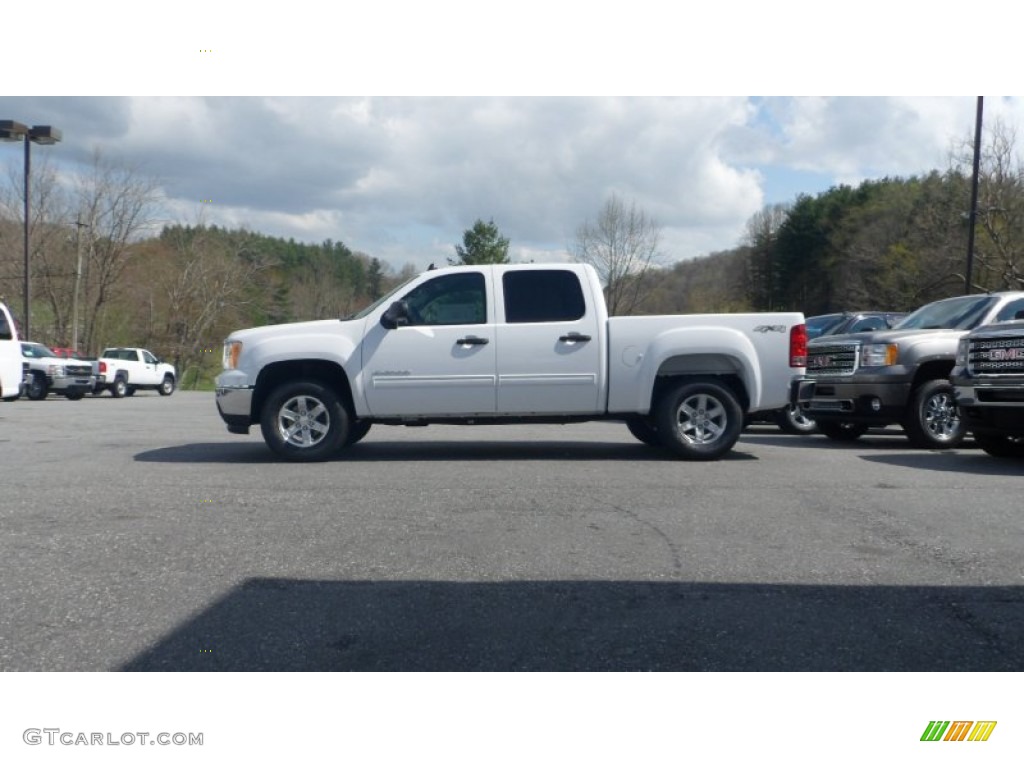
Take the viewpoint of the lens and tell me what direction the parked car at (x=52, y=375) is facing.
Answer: facing the viewer and to the right of the viewer

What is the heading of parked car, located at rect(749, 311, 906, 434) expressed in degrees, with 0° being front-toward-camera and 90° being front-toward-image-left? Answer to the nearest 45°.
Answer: approximately 45°

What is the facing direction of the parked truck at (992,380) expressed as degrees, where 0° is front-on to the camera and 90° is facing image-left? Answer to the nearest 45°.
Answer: approximately 45°

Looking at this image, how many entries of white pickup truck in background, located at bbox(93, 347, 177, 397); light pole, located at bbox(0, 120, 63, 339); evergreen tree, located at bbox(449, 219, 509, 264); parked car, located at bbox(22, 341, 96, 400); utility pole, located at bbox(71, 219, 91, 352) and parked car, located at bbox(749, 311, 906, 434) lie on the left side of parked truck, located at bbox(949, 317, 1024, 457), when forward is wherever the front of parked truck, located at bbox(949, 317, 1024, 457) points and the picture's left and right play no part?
0

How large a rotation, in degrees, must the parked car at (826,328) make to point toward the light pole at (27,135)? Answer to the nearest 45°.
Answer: approximately 45° to its right

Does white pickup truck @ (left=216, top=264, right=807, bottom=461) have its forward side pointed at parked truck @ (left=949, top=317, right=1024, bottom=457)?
no

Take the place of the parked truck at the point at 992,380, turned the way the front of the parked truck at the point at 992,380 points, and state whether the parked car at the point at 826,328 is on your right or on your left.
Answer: on your right

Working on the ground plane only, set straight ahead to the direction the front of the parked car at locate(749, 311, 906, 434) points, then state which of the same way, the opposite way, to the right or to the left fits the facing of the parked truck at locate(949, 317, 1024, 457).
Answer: the same way

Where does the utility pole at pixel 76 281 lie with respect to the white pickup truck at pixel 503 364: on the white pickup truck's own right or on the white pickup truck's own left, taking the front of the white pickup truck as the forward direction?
on the white pickup truck's own right

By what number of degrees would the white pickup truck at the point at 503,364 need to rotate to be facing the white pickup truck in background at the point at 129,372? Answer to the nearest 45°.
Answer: approximately 45° to its right

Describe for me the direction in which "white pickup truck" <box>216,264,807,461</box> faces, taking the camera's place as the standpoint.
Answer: facing to the left of the viewer
